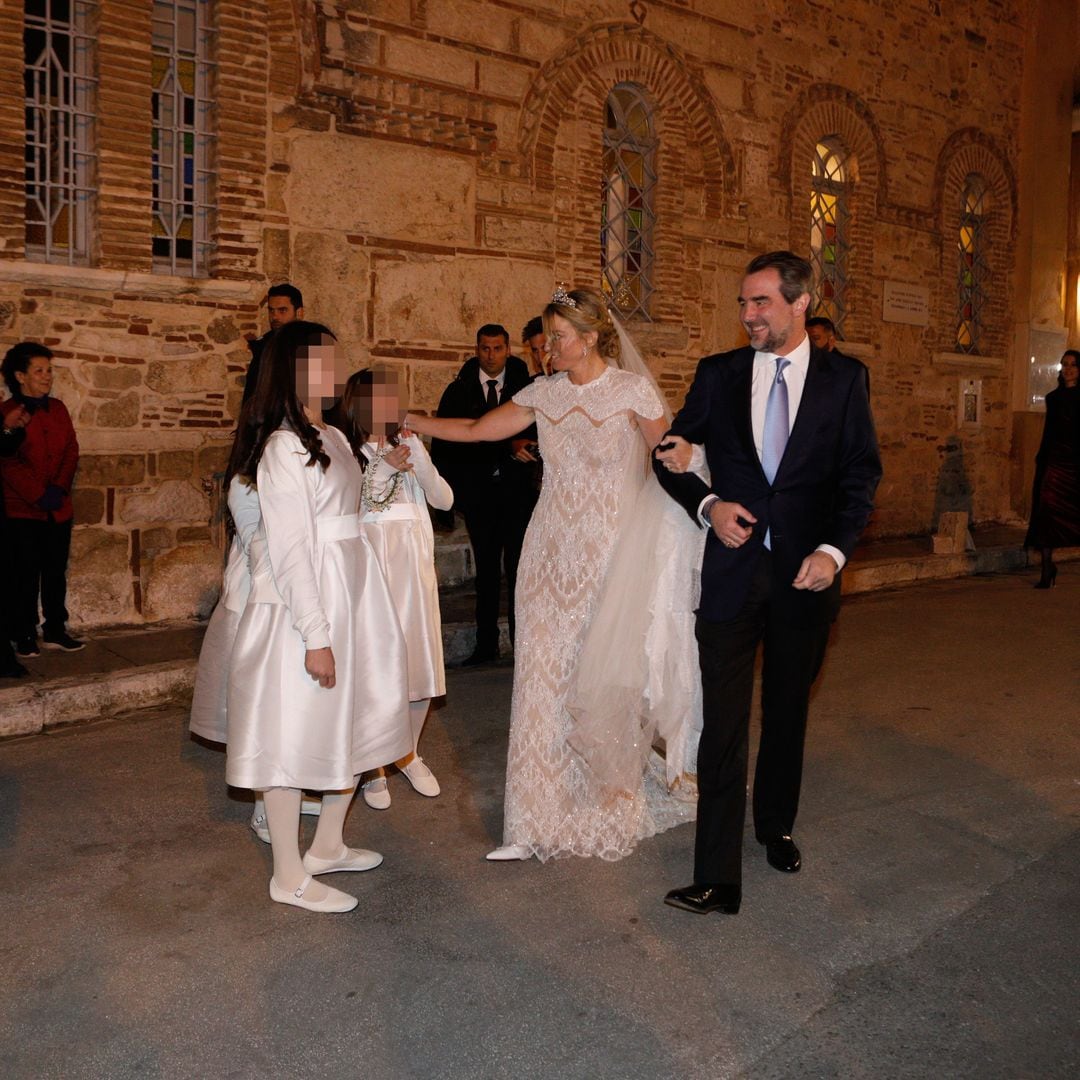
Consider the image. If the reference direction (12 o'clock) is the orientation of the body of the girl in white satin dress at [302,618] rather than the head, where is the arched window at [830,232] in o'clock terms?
The arched window is roughly at 10 o'clock from the girl in white satin dress.

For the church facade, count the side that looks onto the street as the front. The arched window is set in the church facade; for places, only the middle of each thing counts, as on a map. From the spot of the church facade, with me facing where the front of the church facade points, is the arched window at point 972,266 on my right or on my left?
on my left

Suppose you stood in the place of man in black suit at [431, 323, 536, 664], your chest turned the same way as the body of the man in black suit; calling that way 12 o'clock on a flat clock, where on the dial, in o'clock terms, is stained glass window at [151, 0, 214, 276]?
The stained glass window is roughly at 4 o'clock from the man in black suit.

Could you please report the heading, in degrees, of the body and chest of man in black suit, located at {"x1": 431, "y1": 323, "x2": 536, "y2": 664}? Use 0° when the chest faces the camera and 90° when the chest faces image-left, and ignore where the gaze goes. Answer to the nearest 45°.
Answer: approximately 0°

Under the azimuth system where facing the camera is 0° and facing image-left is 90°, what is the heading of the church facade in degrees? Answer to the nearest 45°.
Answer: approximately 315°

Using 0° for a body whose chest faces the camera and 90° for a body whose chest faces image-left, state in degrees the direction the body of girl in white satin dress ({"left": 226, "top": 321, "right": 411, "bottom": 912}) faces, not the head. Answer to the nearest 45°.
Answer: approximately 270°

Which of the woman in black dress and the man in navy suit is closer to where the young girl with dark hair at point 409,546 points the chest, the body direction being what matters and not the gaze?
the man in navy suit

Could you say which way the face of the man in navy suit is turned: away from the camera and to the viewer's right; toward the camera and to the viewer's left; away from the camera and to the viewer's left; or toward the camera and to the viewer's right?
toward the camera and to the viewer's left

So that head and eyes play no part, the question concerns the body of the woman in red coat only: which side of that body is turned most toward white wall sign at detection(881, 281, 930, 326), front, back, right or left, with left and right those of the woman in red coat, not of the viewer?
left

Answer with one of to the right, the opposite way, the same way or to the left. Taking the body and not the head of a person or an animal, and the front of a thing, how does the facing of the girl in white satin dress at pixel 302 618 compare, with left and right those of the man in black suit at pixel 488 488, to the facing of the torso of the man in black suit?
to the left

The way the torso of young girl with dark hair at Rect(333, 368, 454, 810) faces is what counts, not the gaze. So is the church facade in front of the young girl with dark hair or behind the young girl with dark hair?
behind
